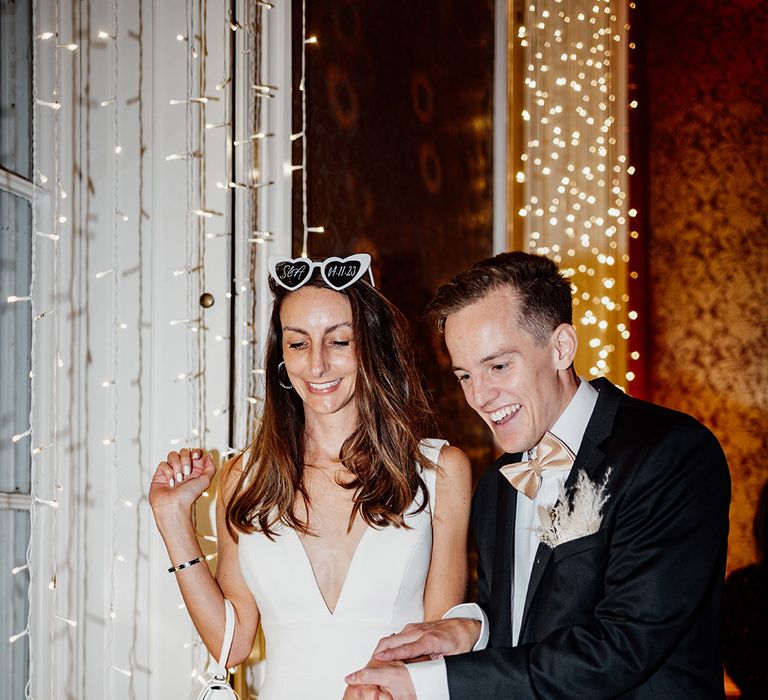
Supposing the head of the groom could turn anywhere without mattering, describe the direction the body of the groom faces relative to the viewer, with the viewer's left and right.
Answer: facing the viewer and to the left of the viewer

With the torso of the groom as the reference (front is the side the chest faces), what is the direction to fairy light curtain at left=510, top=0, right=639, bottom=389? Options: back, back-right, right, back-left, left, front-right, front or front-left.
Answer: back-right

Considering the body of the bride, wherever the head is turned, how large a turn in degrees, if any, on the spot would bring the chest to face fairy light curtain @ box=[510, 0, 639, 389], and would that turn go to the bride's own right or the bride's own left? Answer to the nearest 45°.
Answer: approximately 135° to the bride's own left

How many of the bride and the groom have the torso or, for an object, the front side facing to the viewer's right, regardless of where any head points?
0

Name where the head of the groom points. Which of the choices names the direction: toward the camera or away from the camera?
toward the camera

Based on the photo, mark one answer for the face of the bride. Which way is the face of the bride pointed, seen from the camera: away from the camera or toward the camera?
toward the camera

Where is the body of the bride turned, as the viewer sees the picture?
toward the camera

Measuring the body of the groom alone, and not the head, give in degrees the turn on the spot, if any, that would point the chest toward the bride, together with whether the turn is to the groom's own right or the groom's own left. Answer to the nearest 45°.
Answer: approximately 90° to the groom's own right

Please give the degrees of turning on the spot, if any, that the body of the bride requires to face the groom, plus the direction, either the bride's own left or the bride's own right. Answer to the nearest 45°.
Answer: approximately 45° to the bride's own left
